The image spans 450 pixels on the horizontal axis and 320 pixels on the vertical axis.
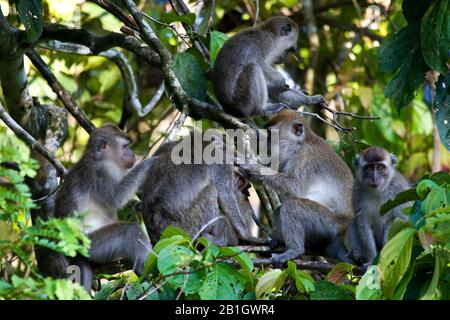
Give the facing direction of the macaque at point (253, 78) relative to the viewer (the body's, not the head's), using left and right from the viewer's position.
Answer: facing to the right of the viewer

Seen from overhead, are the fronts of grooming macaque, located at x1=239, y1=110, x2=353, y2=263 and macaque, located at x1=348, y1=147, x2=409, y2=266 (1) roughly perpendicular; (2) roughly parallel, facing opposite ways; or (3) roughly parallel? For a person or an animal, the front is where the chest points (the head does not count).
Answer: roughly perpendicular

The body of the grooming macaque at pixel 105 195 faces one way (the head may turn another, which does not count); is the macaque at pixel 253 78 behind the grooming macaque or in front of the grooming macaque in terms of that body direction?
in front

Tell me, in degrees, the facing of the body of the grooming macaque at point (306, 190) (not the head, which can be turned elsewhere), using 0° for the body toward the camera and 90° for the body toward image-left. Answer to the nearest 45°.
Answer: approximately 90°

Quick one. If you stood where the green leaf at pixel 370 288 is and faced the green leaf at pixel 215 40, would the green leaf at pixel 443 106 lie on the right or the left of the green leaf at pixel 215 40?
right

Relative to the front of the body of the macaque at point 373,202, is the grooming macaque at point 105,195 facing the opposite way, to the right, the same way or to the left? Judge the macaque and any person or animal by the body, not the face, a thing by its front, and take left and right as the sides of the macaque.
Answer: to the left

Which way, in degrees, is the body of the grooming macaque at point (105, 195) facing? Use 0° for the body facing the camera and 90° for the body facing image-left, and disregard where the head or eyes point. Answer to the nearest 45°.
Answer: approximately 270°

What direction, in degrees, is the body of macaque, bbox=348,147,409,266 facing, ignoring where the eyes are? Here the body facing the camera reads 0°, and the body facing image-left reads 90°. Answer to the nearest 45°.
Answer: approximately 0°

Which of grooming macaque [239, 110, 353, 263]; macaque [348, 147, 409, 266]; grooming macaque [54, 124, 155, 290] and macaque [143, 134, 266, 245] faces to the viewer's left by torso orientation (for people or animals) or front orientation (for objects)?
grooming macaque [239, 110, 353, 263]

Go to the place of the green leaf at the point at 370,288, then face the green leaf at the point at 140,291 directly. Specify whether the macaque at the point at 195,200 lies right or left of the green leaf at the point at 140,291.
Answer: right
